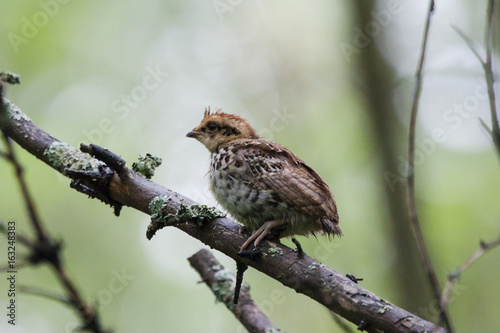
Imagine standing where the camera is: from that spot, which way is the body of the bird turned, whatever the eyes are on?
to the viewer's left

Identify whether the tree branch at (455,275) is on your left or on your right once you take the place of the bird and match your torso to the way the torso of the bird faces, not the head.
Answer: on your right

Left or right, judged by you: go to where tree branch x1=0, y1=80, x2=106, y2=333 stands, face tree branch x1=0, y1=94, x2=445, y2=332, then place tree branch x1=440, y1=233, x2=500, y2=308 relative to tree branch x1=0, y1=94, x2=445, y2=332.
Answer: left
